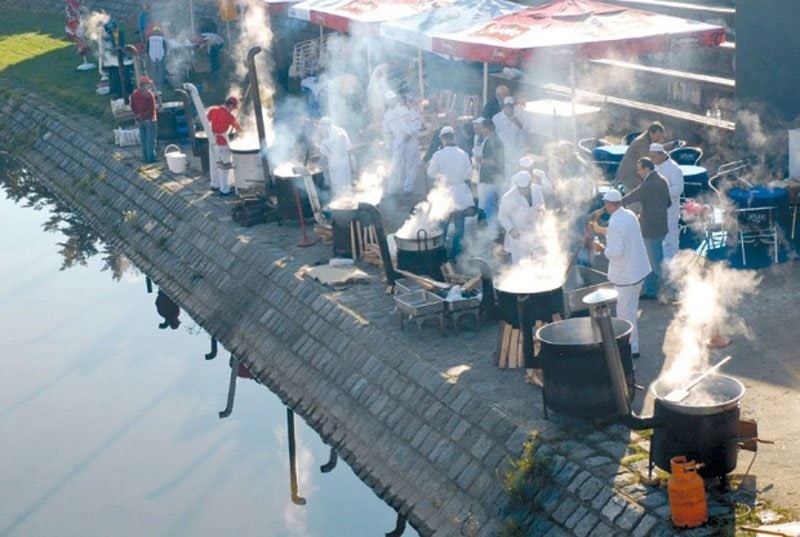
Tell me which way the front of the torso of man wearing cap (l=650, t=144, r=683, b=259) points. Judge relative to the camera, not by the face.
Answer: to the viewer's left

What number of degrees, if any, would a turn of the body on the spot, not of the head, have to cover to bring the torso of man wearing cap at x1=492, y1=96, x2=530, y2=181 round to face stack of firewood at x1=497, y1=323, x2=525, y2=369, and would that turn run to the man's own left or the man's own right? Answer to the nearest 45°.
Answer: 0° — they already face it

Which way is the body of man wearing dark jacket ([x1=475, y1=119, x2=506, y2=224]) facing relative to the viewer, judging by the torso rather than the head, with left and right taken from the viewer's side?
facing to the left of the viewer

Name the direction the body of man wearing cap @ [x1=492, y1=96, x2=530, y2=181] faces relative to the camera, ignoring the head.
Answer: toward the camera

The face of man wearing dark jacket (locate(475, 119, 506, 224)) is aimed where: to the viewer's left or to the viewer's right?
to the viewer's left

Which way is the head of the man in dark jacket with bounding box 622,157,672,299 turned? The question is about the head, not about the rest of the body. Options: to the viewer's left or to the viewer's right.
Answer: to the viewer's left

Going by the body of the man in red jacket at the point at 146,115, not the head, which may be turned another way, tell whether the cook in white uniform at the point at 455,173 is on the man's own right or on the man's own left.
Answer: on the man's own right

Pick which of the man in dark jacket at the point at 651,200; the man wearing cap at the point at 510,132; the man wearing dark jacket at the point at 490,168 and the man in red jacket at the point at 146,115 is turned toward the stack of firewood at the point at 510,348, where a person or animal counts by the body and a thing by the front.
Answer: the man wearing cap at the point at 510,132

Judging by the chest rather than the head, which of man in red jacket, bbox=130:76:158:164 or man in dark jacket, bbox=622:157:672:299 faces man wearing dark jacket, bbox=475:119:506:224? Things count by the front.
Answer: the man in dark jacket

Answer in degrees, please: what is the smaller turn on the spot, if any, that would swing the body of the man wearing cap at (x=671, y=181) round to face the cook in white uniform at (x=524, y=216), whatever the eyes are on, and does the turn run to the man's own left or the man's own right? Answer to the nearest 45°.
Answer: approximately 45° to the man's own left

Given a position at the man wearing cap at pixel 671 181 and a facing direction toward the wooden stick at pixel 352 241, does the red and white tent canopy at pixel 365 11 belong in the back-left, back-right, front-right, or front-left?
front-right
